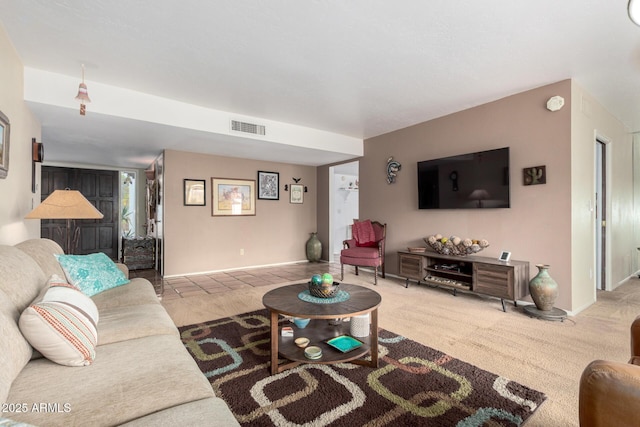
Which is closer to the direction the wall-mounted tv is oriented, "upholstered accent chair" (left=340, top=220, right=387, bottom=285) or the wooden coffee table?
the wooden coffee table

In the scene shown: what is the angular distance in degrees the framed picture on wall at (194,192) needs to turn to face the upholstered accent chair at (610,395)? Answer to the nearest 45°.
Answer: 0° — it already faces it

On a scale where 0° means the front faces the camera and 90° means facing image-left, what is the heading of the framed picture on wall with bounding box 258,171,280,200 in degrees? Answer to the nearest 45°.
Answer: approximately 315°

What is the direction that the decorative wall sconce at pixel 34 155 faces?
to the viewer's right

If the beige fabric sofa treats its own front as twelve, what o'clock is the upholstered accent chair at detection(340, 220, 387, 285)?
The upholstered accent chair is roughly at 11 o'clock from the beige fabric sofa.

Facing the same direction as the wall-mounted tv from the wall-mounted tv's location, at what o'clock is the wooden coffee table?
The wooden coffee table is roughly at 11 o'clock from the wall-mounted tv.

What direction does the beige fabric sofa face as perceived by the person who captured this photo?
facing to the right of the viewer

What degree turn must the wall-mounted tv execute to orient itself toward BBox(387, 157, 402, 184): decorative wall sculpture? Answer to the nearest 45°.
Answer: approximately 90° to its right
